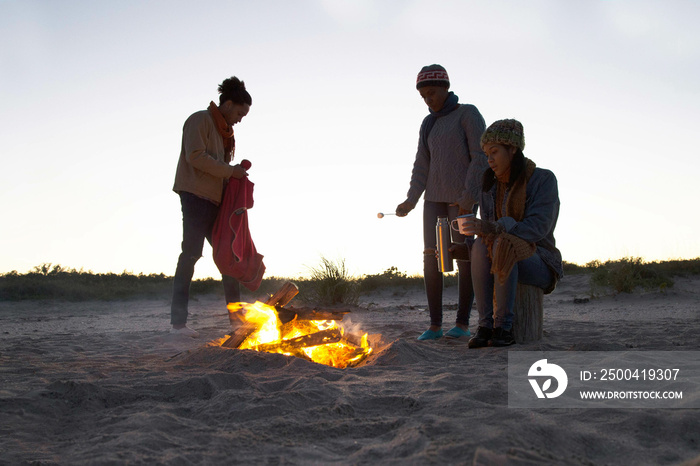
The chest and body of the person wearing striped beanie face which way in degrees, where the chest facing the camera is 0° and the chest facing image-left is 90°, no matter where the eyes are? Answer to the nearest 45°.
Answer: approximately 45°

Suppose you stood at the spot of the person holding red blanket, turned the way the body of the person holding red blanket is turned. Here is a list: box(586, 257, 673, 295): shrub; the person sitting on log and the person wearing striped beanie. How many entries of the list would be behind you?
0

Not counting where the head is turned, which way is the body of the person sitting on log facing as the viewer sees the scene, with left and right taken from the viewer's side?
facing the viewer and to the left of the viewer

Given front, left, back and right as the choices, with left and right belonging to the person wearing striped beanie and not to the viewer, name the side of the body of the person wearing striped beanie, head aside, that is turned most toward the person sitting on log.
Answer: left

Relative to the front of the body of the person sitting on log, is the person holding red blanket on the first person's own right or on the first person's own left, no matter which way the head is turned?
on the first person's own right

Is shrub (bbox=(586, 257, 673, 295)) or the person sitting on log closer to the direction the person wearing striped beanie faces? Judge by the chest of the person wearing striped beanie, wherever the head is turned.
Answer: the person sitting on log

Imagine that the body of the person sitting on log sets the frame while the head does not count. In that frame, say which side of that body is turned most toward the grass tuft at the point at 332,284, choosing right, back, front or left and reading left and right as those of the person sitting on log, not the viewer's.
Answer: right

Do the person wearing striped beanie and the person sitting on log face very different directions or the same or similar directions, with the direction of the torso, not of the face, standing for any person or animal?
same or similar directions

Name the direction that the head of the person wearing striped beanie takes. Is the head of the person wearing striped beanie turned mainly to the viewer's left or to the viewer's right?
to the viewer's left

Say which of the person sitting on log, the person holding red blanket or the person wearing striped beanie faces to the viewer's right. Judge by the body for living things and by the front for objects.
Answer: the person holding red blanket

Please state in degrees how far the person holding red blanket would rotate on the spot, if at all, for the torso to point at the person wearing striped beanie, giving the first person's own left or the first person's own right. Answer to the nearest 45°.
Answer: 0° — they already face them

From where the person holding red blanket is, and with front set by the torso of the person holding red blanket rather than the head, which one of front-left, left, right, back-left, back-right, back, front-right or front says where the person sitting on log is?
front-right

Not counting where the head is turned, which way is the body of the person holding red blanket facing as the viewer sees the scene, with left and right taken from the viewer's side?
facing to the right of the viewer

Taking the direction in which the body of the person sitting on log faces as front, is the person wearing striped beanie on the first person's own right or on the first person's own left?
on the first person's own right

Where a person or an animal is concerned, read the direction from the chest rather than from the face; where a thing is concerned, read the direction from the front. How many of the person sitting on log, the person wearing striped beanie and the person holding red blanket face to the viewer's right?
1
